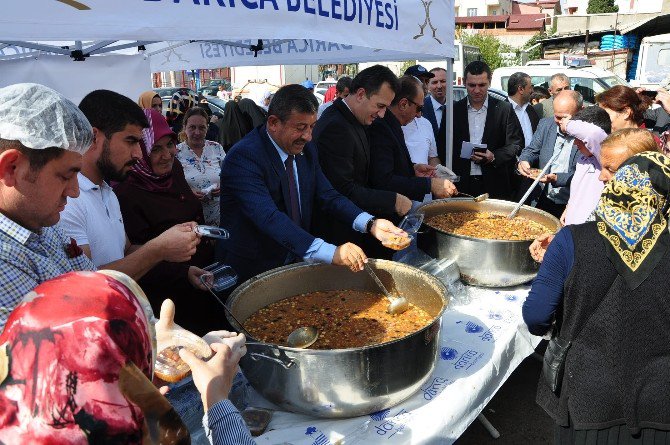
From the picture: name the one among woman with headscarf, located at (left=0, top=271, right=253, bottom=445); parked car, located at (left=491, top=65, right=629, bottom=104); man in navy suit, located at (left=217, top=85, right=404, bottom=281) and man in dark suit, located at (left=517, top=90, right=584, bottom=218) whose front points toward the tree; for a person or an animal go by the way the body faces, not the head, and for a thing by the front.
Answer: the woman with headscarf

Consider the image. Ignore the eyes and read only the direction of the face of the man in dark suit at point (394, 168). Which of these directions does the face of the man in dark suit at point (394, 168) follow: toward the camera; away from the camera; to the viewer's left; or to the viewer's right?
to the viewer's right

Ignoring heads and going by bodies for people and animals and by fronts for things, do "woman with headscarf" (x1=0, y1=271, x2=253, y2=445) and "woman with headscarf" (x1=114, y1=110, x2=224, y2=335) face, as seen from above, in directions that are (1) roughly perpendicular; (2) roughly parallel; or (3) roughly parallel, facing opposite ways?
roughly perpendicular

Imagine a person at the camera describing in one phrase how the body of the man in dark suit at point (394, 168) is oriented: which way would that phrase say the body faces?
to the viewer's right

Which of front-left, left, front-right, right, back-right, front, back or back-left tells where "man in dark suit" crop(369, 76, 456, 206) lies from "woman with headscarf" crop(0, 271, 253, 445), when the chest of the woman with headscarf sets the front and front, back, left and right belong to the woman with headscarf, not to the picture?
front

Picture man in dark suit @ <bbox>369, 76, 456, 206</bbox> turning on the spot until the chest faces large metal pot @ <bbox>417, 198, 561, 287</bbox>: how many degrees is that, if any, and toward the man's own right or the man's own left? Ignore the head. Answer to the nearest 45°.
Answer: approximately 45° to the man's own right

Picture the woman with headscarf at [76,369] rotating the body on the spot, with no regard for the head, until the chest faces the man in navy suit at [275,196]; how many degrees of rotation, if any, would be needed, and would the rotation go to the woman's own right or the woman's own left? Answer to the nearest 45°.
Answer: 0° — they already face them

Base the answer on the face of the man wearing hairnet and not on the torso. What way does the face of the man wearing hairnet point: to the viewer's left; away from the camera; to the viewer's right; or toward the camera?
to the viewer's right

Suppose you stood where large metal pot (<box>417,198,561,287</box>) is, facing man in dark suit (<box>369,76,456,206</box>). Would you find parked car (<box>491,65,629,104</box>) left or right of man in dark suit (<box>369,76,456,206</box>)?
right
